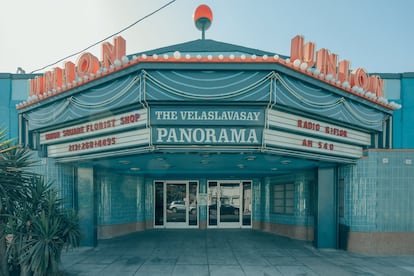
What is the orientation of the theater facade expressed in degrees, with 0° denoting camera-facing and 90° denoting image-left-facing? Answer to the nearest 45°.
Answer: approximately 0°
